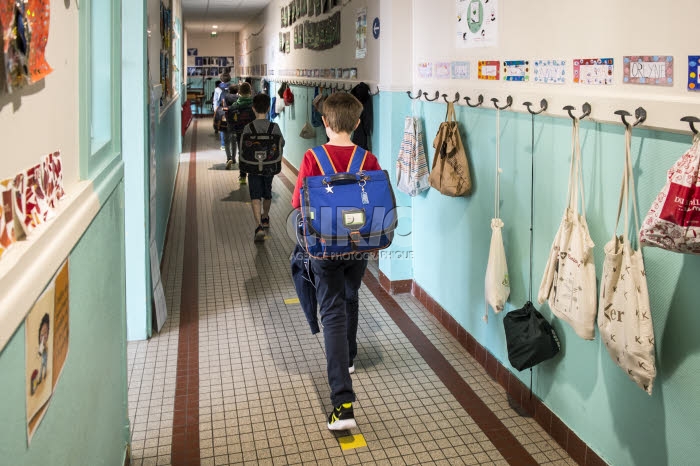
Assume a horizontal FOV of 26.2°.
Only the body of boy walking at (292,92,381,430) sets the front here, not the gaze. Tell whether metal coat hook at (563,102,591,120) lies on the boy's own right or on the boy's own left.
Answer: on the boy's own right

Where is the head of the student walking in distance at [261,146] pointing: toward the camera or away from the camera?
away from the camera

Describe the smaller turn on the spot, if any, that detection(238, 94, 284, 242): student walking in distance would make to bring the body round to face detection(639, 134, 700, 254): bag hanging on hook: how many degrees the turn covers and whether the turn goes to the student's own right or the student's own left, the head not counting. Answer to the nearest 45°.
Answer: approximately 180°

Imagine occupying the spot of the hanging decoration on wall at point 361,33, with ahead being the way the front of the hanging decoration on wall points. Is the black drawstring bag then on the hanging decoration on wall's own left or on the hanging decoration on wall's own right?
on the hanging decoration on wall's own left

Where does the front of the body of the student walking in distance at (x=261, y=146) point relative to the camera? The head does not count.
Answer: away from the camera

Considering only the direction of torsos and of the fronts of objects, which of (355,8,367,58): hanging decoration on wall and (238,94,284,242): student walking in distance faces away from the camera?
the student walking in distance

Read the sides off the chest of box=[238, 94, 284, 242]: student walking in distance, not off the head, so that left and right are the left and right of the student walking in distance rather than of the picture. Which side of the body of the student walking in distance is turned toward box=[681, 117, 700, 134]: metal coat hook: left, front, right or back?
back

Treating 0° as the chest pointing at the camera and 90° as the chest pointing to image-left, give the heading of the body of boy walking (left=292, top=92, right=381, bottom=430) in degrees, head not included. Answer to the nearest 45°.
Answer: approximately 180°

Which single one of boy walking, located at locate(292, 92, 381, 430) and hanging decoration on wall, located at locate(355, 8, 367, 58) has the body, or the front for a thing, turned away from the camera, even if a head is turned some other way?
the boy walking

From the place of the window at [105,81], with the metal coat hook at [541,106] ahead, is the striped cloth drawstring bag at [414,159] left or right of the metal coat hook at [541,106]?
left
